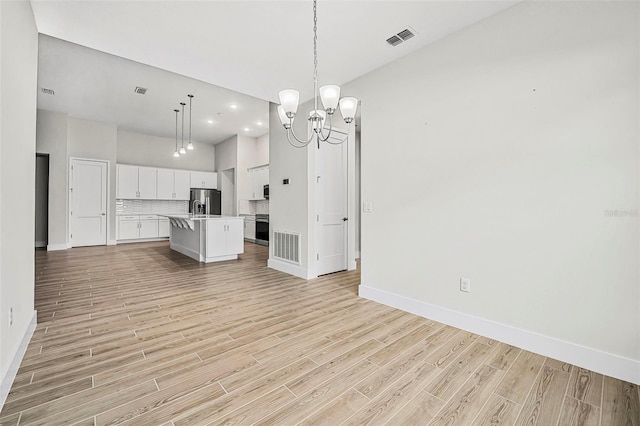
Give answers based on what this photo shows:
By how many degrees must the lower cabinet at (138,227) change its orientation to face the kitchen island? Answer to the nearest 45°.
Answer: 0° — it already faces it

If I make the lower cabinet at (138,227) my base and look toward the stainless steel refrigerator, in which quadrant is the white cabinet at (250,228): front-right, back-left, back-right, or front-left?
front-right

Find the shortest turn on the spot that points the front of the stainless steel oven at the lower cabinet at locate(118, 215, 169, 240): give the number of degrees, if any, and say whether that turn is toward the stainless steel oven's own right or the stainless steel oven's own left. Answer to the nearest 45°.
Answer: approximately 45° to the stainless steel oven's own right

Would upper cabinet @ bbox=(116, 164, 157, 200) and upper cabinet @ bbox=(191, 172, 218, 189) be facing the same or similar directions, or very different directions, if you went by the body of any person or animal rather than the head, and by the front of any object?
same or similar directions

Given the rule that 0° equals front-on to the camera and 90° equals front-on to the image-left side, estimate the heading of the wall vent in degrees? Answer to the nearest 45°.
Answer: approximately 45°

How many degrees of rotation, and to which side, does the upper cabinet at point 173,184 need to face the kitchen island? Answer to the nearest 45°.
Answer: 0° — it already faces it

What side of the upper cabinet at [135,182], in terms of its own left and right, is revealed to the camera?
front

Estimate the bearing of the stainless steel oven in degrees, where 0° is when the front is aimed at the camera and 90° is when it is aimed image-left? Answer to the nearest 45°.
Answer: approximately 45°

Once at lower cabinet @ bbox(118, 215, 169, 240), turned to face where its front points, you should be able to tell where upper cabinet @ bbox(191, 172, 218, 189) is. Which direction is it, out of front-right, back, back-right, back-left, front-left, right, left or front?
left

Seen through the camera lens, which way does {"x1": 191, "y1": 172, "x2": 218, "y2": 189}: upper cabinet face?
facing the viewer

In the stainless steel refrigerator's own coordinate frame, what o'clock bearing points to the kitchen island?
The kitchen island is roughly at 12 o'clock from the stainless steel refrigerator.

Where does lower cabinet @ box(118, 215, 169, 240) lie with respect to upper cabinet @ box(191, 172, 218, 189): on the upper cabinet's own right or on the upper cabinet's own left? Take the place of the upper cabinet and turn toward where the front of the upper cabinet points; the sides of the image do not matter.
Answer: on the upper cabinet's own right

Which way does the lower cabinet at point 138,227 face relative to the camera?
toward the camera

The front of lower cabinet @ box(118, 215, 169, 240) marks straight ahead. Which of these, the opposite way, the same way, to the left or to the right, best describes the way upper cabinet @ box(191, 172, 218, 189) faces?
the same way
